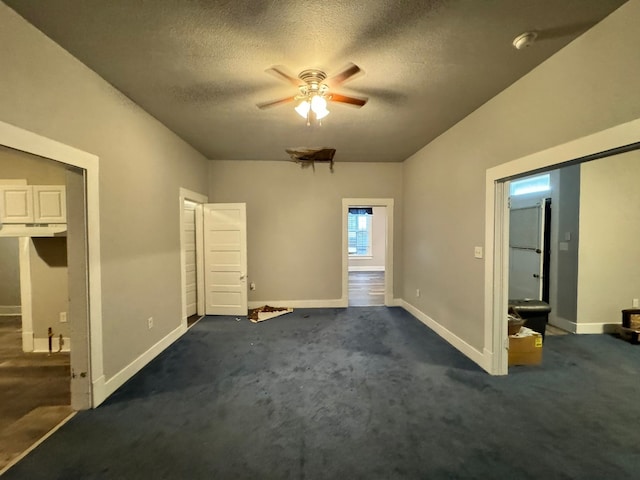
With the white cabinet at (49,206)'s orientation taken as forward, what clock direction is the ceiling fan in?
The ceiling fan is roughly at 11 o'clock from the white cabinet.

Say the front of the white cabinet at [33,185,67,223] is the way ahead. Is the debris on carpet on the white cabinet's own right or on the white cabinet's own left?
on the white cabinet's own left

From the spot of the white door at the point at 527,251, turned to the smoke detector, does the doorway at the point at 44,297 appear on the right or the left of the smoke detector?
right

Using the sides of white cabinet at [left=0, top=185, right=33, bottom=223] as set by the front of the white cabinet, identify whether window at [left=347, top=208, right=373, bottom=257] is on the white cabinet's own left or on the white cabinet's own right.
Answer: on the white cabinet's own left

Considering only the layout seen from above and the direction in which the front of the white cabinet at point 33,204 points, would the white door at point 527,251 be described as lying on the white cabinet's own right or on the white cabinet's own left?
on the white cabinet's own left

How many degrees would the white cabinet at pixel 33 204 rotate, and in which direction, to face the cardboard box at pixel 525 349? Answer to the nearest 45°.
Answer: approximately 45° to its left

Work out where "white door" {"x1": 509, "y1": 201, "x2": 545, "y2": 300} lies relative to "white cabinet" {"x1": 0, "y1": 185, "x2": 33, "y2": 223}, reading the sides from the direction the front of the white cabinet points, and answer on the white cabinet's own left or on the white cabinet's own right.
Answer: on the white cabinet's own left

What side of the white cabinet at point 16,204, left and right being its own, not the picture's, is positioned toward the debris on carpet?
left

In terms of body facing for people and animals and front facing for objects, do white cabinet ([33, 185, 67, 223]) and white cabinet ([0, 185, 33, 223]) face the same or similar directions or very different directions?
same or similar directions

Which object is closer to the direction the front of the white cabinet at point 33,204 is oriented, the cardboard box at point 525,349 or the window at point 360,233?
the cardboard box

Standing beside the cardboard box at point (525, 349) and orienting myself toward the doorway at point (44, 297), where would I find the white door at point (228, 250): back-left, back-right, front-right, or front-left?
front-right

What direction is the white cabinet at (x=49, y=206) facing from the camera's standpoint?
toward the camera

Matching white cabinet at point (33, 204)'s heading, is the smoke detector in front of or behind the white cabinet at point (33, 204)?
in front

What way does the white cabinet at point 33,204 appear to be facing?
toward the camera

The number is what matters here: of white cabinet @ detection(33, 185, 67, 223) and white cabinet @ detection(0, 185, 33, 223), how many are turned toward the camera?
2
